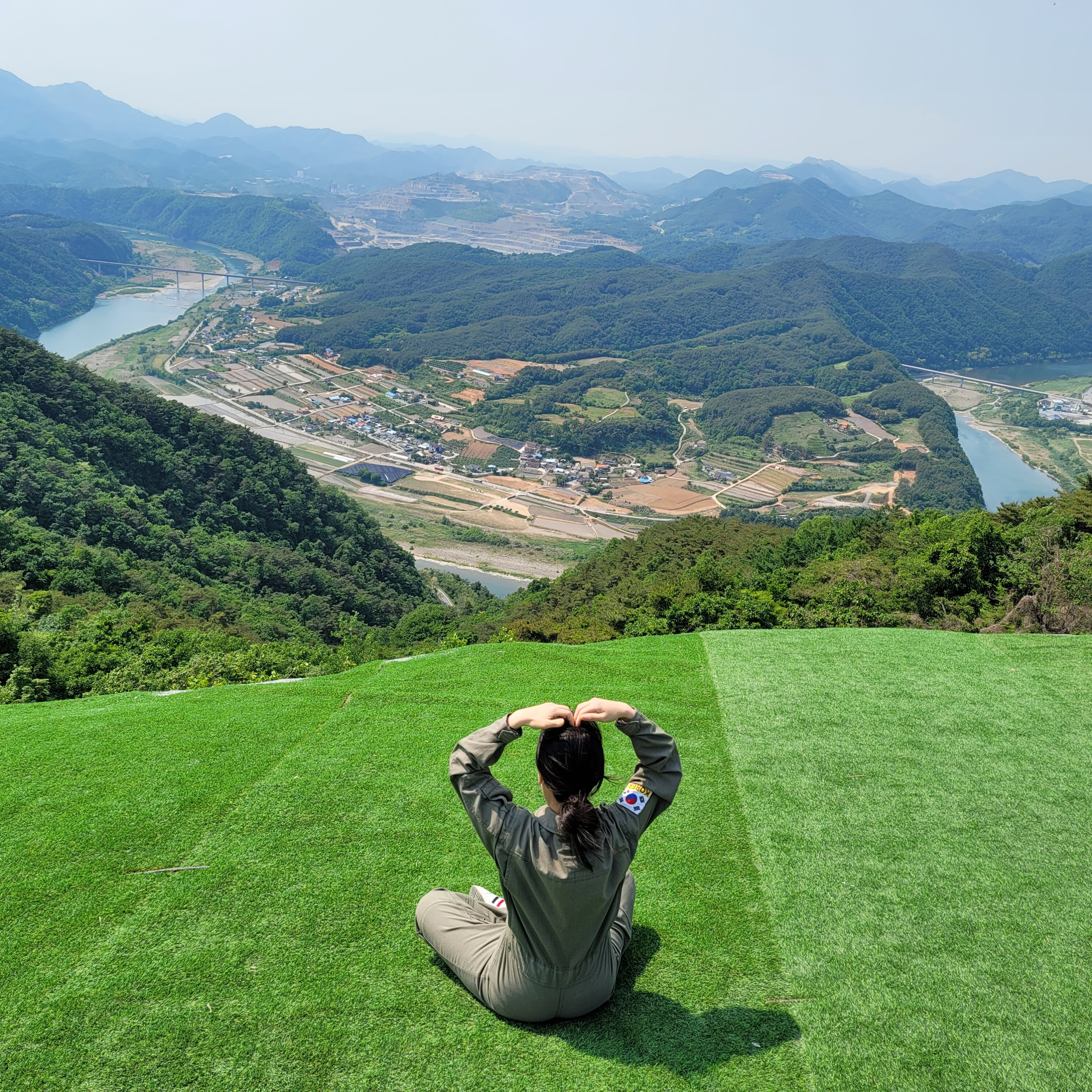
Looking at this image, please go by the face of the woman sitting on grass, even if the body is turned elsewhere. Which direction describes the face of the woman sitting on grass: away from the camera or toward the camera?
away from the camera

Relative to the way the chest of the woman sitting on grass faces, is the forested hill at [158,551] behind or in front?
in front

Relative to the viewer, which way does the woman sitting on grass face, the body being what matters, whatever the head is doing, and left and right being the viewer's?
facing away from the viewer
